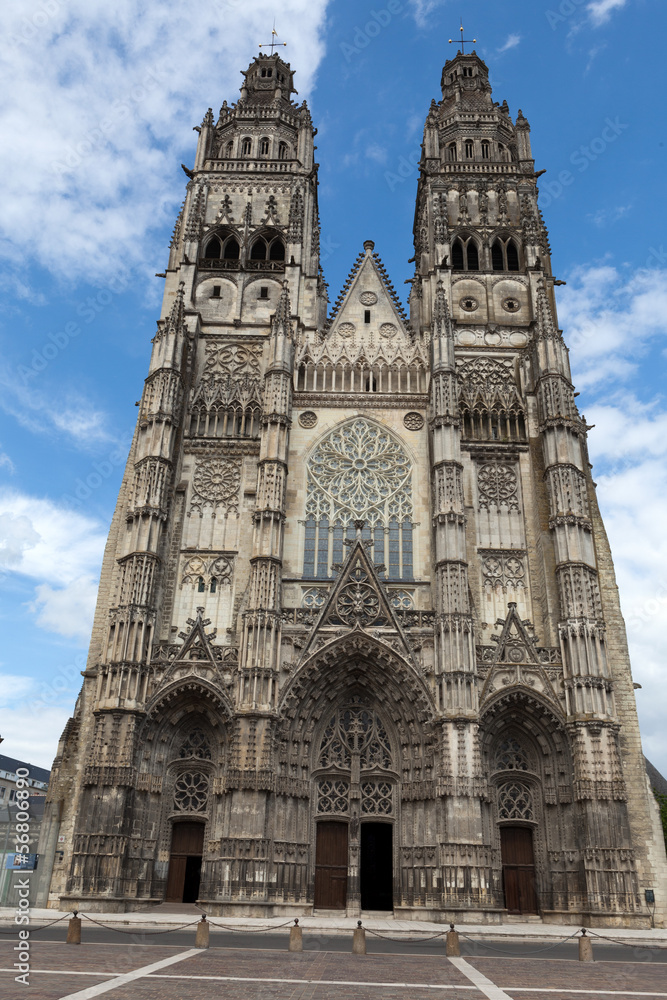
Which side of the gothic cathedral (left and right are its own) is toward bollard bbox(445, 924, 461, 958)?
front

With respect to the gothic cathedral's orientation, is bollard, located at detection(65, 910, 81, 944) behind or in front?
in front

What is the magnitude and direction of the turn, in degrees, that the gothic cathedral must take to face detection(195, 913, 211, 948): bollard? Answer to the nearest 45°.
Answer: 0° — it already faces it

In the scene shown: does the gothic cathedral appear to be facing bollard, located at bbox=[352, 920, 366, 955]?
yes

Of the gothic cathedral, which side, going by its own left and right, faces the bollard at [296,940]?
front

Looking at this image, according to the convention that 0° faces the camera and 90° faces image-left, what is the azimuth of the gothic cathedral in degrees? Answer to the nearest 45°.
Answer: approximately 0°
